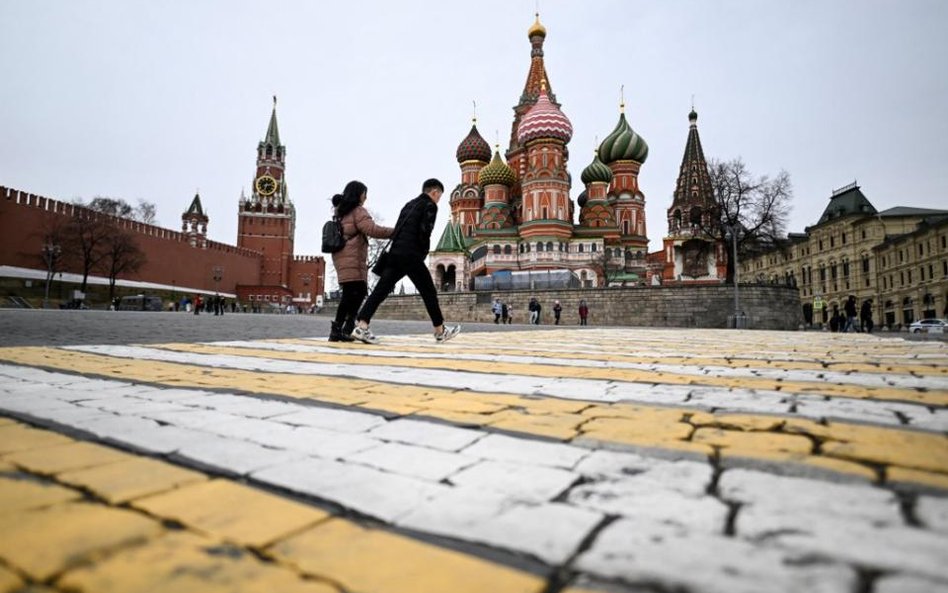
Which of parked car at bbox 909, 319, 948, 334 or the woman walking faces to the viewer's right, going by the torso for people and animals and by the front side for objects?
the woman walking

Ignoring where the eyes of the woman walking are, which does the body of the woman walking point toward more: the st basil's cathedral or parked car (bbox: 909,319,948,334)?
the parked car

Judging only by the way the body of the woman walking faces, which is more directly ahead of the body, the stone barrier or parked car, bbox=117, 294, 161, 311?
the stone barrier

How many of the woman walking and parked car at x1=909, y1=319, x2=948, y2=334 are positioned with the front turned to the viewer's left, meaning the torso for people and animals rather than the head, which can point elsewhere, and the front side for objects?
1

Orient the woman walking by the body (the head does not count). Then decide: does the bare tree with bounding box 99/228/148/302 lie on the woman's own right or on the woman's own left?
on the woman's own left

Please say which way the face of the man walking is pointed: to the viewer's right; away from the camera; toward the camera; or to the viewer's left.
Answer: to the viewer's right

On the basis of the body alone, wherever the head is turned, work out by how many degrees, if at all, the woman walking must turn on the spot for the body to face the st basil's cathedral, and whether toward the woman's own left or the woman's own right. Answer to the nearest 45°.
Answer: approximately 45° to the woman's own left

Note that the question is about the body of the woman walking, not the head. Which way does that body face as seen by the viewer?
to the viewer's right

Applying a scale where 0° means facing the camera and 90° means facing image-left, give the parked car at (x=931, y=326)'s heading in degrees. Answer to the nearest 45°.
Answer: approximately 90°
